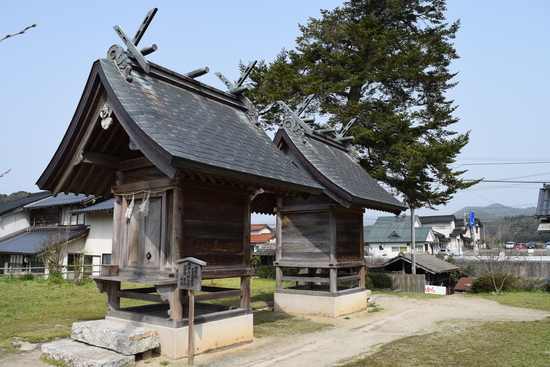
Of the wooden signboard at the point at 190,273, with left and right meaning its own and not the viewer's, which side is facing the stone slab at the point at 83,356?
right

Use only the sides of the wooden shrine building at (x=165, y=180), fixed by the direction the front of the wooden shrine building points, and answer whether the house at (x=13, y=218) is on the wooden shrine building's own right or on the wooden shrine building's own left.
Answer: on the wooden shrine building's own right

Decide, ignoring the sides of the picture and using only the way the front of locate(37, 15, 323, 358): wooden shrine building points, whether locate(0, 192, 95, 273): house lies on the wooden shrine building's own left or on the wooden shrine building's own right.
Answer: on the wooden shrine building's own right

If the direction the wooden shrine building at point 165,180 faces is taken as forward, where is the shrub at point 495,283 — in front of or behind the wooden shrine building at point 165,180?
behind

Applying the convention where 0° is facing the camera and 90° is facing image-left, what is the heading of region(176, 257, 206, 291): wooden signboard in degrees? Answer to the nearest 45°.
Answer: approximately 0°

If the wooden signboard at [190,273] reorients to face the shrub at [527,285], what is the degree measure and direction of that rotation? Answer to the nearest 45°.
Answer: approximately 135° to its left

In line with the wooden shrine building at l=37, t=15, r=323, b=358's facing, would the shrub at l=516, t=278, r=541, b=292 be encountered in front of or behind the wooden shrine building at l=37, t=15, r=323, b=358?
behind

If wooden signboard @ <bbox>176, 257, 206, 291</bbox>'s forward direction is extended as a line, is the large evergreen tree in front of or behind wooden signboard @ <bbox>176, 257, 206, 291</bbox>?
behind

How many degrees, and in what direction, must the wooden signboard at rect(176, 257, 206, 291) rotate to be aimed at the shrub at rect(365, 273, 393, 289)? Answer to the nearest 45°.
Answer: approximately 135° to its left

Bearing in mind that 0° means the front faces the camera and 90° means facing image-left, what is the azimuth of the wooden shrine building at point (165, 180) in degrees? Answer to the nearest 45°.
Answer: approximately 45°
